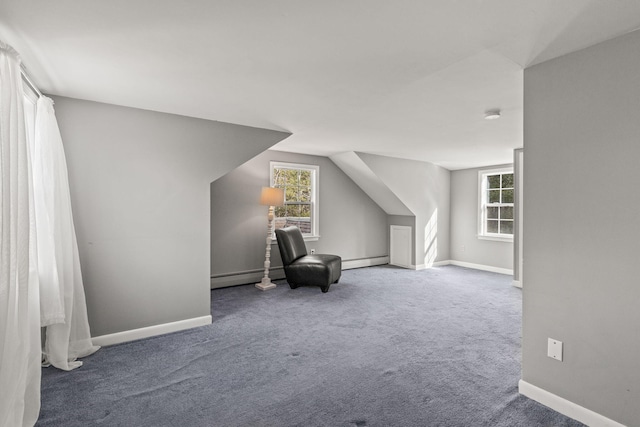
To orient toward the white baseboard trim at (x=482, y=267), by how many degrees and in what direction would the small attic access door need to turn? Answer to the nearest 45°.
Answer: approximately 135° to its left

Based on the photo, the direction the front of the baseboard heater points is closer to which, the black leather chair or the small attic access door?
the black leather chair

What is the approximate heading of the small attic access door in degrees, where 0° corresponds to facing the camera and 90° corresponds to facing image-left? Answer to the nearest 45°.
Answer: approximately 45°

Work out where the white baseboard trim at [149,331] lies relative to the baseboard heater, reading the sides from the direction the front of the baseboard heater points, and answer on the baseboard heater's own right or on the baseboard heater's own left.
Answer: on the baseboard heater's own right

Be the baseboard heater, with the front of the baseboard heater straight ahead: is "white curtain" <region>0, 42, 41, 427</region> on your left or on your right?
on your right

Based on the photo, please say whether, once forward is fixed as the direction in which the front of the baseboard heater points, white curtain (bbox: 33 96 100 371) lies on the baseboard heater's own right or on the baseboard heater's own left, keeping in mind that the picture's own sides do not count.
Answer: on the baseboard heater's own right

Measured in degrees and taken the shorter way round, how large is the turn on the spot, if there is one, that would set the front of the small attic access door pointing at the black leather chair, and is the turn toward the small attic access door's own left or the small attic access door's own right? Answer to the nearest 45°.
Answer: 0° — it already faces it
